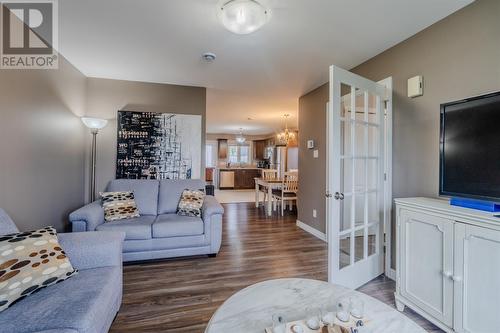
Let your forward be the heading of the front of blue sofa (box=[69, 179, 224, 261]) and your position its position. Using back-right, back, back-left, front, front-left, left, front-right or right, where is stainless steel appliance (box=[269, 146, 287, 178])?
back-left

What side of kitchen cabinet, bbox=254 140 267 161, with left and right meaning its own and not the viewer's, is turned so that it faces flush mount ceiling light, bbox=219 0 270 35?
front

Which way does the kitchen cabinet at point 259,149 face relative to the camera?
toward the camera

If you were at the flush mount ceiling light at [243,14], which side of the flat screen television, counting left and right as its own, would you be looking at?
front

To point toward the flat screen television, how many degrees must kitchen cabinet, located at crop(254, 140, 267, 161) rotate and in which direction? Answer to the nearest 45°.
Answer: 0° — it already faces it

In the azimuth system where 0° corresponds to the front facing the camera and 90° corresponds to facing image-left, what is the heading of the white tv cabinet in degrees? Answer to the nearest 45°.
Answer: approximately 45°

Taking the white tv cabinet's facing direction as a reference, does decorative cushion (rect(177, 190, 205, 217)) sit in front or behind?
in front

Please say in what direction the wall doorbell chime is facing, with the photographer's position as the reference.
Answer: facing the viewer and to the left of the viewer

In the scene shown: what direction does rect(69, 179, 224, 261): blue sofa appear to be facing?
toward the camera

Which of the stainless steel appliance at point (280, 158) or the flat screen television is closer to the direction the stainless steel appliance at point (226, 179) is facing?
the flat screen television

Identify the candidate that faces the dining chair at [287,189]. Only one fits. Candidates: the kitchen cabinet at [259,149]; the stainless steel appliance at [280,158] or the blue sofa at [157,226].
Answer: the kitchen cabinet

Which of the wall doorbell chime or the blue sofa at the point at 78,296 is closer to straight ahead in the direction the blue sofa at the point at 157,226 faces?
the blue sofa

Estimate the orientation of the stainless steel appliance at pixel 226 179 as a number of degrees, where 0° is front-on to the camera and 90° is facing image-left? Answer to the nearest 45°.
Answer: approximately 0°
